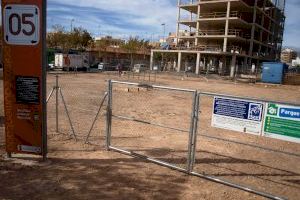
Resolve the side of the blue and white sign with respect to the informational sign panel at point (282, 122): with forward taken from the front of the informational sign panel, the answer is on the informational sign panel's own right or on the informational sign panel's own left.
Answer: on the informational sign panel's own right

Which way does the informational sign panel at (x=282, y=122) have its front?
toward the camera

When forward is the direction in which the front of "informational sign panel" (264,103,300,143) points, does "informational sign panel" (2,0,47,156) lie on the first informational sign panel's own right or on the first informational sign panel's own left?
on the first informational sign panel's own right

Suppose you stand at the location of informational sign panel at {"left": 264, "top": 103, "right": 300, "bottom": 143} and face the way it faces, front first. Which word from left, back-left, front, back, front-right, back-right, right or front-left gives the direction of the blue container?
back
